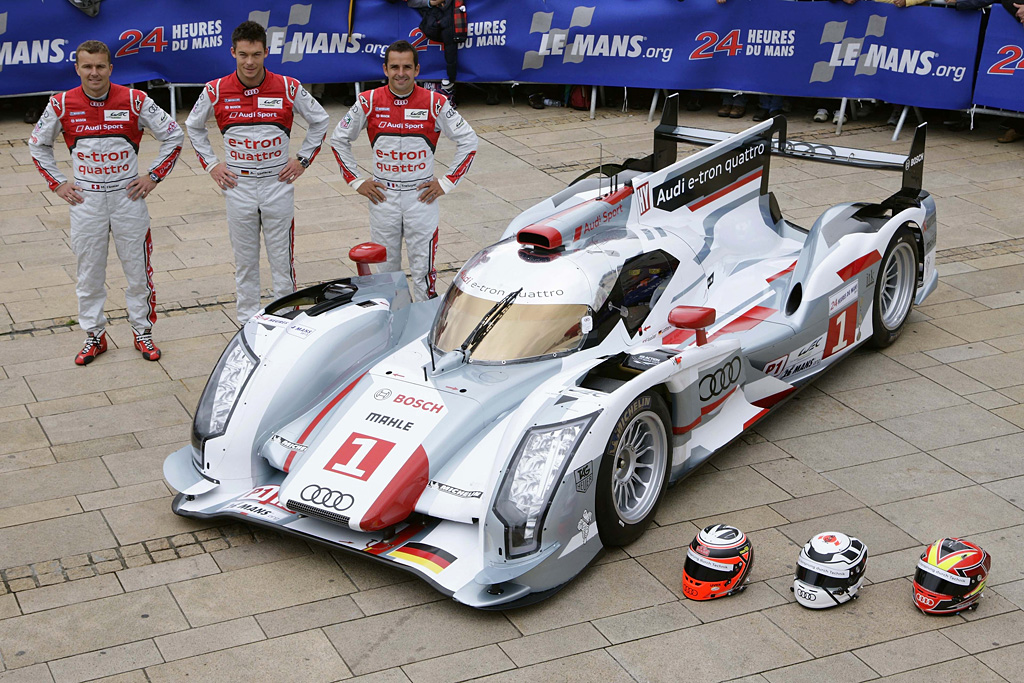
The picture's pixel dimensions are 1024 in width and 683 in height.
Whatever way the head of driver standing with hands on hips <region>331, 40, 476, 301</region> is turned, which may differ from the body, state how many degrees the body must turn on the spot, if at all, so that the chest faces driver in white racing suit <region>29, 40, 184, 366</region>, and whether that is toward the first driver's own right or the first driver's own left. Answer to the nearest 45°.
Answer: approximately 90° to the first driver's own right

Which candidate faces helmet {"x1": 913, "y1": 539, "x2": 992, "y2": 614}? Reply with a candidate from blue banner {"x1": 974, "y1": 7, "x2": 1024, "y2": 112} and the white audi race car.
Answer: the blue banner

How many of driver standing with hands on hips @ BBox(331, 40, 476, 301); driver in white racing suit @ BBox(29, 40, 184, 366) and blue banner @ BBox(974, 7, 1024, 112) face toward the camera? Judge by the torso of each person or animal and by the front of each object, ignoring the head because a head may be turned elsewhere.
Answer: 3

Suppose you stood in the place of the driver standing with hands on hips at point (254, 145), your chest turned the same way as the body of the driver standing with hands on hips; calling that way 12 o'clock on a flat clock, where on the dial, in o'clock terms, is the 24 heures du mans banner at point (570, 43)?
The 24 heures du mans banner is roughly at 7 o'clock from the driver standing with hands on hips.

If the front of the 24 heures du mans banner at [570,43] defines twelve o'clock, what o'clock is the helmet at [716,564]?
The helmet is roughly at 12 o'clock from the 24 heures du mans banner.

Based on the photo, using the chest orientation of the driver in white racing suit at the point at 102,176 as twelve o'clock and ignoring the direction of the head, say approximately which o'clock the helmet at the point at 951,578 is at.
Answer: The helmet is roughly at 11 o'clock from the driver in white racing suit.

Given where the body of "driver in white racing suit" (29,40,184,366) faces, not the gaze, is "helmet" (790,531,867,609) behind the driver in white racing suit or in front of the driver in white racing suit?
in front

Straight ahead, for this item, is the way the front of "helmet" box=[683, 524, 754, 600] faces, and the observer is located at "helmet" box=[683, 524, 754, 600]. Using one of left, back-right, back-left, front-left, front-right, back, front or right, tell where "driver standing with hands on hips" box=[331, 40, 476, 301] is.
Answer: right

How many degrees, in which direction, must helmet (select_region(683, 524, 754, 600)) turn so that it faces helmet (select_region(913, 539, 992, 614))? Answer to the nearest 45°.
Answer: approximately 135° to its left

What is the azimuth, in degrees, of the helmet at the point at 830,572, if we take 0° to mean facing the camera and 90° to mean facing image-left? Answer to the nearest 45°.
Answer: approximately 45°
